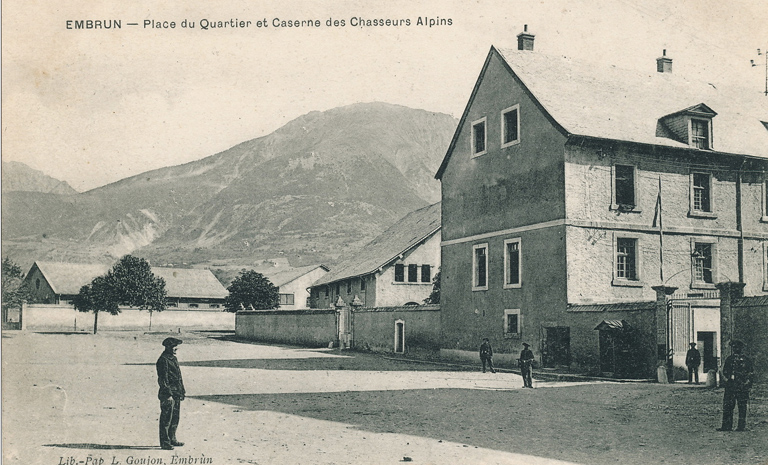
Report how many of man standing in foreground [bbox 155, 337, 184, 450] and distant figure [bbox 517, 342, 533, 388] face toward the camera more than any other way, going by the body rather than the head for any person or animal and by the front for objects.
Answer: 1

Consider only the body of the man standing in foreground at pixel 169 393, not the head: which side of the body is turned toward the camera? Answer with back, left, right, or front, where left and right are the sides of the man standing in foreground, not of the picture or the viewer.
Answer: right

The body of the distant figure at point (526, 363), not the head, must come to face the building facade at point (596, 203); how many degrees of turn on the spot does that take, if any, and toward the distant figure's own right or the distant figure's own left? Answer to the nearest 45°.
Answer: approximately 180°

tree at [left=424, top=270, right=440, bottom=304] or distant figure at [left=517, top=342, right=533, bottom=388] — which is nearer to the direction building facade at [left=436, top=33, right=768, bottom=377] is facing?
the distant figure

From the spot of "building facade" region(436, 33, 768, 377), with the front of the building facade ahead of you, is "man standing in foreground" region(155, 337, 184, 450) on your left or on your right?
on your right

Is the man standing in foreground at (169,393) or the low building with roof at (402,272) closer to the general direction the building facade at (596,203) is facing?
the man standing in foreground

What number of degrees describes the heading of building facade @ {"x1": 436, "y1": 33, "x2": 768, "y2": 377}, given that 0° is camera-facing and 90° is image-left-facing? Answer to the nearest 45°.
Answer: approximately 315°

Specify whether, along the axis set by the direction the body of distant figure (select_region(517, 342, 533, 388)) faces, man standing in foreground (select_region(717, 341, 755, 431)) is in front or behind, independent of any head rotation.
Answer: in front
